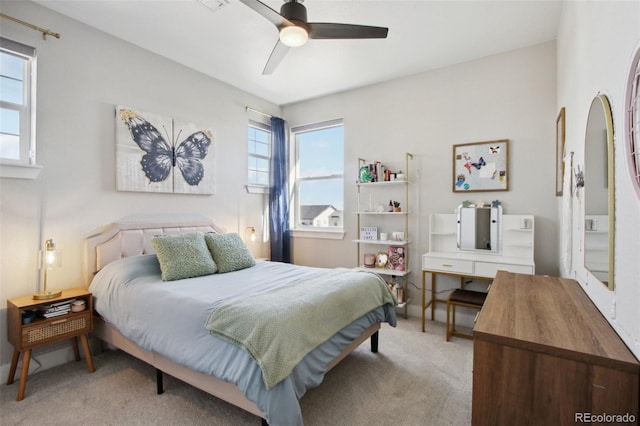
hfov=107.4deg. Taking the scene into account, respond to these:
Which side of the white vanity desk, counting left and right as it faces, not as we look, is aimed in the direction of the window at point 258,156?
right

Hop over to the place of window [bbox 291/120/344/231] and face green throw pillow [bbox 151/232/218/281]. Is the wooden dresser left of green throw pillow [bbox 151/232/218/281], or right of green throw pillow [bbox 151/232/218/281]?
left

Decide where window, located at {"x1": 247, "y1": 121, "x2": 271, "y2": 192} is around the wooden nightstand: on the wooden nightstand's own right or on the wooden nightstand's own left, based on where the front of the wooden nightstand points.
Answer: on the wooden nightstand's own left

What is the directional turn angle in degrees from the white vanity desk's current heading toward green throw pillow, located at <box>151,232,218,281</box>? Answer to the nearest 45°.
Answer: approximately 45° to its right
